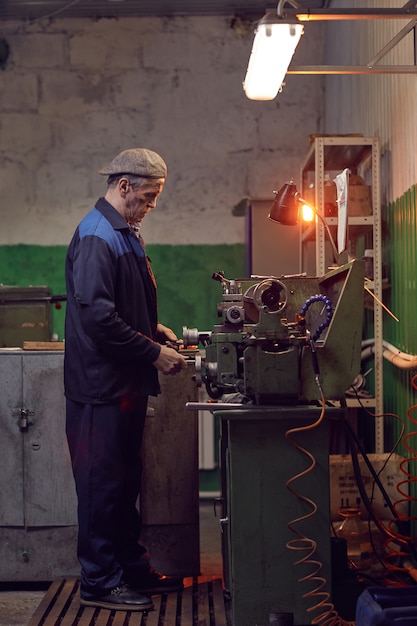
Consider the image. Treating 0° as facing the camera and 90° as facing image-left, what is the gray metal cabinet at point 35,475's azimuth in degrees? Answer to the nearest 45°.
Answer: approximately 0°

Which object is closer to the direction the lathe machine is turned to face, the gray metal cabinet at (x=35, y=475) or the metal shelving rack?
the gray metal cabinet

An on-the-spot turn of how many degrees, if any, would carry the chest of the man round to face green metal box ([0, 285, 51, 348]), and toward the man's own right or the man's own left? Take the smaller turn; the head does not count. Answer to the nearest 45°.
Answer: approximately 135° to the man's own left

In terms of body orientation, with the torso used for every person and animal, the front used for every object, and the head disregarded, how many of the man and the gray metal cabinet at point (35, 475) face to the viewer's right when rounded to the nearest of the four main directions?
1

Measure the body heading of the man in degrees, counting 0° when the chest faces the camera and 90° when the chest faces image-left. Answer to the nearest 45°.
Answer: approximately 270°

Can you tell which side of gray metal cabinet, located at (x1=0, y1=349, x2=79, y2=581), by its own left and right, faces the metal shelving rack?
left

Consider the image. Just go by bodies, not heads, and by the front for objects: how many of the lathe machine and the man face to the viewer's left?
1

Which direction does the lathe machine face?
to the viewer's left

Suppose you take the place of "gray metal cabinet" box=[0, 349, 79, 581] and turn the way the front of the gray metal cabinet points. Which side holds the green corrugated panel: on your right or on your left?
on your left

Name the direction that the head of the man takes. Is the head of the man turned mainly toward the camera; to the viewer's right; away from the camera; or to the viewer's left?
to the viewer's right

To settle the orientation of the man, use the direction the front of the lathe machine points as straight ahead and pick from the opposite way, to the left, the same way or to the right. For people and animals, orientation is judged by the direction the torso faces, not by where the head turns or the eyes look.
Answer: the opposite way
